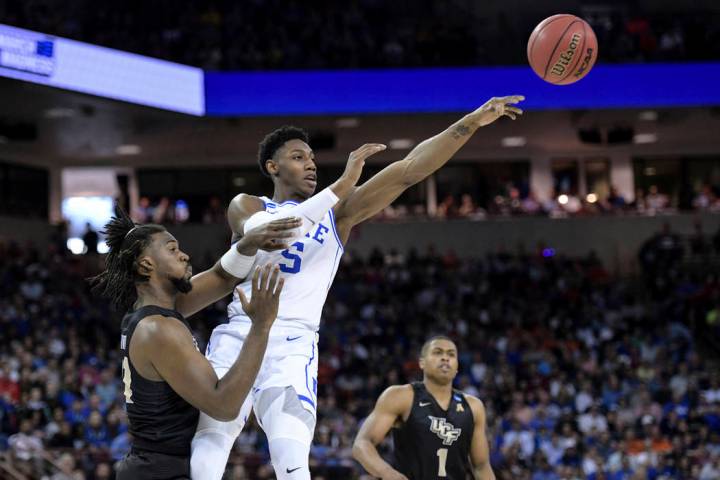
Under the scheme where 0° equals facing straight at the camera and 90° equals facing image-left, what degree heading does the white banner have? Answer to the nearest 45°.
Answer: approximately 315°

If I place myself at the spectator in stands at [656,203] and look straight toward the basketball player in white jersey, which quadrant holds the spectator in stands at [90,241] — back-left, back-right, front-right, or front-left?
front-right

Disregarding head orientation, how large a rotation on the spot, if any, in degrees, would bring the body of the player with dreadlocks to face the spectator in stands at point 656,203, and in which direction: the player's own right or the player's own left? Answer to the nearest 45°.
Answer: approximately 45° to the player's own left

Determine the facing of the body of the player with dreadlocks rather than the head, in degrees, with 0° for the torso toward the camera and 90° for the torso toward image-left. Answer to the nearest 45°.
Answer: approximately 270°

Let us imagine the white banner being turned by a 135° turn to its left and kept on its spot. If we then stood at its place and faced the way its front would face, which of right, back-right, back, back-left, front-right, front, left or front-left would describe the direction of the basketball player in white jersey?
back

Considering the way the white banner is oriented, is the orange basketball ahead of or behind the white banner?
ahead

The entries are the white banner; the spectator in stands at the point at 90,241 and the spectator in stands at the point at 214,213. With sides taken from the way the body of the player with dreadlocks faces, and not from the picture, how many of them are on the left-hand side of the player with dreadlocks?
3

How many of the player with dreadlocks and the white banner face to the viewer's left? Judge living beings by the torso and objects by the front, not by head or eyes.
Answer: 0

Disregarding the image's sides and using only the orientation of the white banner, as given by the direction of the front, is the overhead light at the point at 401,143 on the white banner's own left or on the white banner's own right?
on the white banner's own left

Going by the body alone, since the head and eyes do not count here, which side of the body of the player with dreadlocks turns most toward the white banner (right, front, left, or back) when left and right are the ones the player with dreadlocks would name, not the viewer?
left

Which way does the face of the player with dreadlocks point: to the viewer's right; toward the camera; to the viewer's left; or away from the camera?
to the viewer's right

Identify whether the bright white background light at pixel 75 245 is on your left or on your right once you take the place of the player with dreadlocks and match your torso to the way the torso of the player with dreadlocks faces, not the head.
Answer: on your left

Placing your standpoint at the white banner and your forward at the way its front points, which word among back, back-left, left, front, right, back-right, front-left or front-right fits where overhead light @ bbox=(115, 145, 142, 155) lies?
back-left
